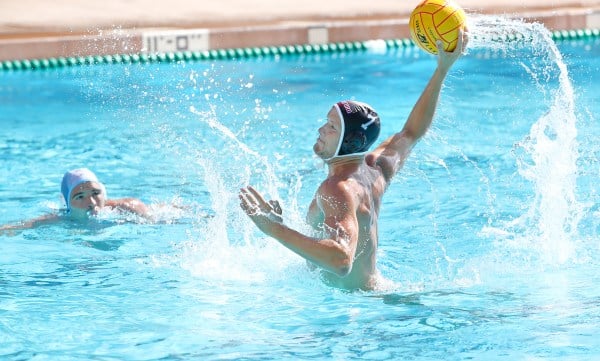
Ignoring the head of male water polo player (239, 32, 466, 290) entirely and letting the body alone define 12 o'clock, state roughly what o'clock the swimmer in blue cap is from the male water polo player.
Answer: The swimmer in blue cap is roughly at 12 o'clock from the male water polo player.

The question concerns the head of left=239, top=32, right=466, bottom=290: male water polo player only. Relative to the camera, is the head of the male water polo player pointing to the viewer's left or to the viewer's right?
to the viewer's left
